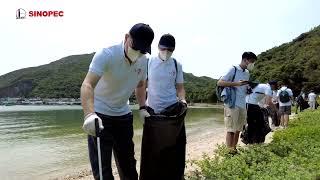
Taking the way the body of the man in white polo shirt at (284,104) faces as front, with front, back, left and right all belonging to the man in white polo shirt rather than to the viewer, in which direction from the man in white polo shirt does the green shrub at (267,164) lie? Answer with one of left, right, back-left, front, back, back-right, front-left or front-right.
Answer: back

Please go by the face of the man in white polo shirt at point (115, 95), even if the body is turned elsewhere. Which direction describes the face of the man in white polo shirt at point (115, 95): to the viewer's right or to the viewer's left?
to the viewer's right

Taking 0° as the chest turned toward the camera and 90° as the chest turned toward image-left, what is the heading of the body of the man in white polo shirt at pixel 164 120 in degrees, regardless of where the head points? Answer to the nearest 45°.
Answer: approximately 0°

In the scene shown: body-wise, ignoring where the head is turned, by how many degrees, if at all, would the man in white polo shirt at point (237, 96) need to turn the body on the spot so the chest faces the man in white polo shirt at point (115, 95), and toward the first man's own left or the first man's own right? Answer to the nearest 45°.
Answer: approximately 45° to the first man's own right

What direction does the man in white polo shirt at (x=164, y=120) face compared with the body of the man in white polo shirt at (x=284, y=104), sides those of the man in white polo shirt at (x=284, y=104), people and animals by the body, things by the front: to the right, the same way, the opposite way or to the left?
the opposite way

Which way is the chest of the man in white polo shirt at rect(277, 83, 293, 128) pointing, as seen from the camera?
away from the camera

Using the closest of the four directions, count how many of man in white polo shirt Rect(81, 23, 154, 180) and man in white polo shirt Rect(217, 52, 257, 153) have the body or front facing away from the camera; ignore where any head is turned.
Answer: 0

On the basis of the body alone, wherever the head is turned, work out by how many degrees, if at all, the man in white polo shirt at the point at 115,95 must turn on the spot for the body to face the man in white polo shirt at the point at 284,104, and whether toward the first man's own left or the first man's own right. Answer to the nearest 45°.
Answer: approximately 90° to the first man's own left

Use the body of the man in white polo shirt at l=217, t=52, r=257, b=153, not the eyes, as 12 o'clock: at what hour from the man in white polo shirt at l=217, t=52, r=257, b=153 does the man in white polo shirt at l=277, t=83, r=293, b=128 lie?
the man in white polo shirt at l=277, t=83, r=293, b=128 is roughly at 8 o'clock from the man in white polo shirt at l=217, t=52, r=257, b=153.
